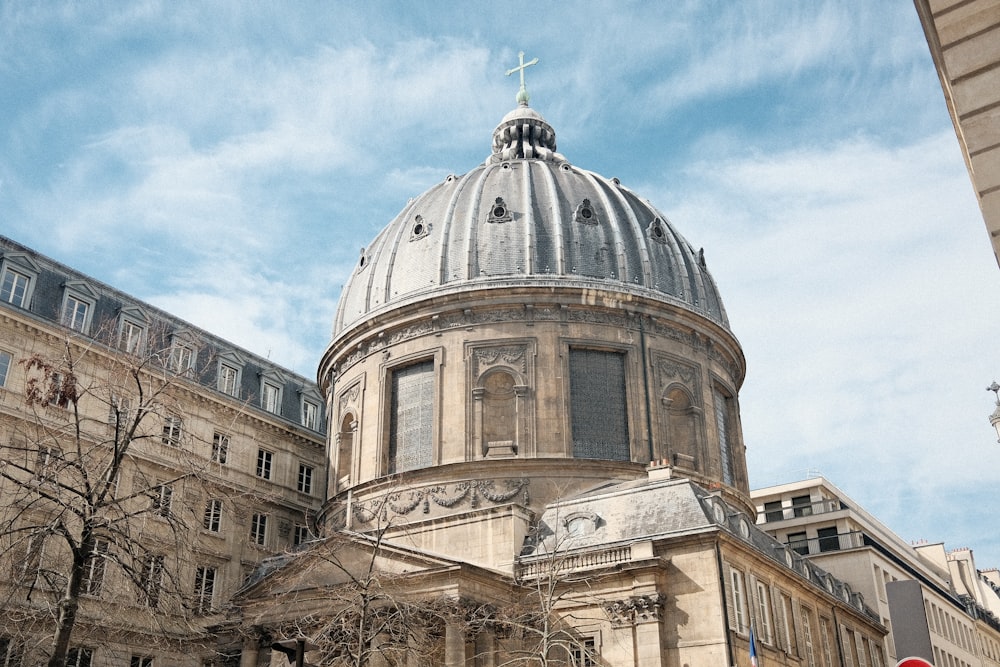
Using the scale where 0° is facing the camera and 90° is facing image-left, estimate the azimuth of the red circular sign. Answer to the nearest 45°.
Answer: approximately 0°

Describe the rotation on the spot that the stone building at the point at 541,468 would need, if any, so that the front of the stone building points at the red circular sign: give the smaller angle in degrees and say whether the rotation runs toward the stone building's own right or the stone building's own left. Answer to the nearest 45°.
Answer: approximately 45° to the stone building's own left

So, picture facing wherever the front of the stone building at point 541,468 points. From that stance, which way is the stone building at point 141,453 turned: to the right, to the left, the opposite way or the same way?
to the left

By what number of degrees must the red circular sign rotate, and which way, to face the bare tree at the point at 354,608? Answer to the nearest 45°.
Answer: approximately 135° to its right

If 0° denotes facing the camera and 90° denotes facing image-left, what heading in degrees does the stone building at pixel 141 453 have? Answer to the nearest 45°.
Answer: approximately 315°

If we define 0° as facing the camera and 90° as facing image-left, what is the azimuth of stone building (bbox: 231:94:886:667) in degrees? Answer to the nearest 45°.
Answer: approximately 45°

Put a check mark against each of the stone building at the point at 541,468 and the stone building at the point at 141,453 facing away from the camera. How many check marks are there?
0

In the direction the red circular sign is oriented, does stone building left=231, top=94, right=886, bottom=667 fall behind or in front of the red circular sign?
behind

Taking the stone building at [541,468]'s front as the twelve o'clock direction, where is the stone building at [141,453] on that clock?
the stone building at [141,453] is roughly at 1 o'clock from the stone building at [541,468].

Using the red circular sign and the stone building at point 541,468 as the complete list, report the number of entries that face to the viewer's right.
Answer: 0
